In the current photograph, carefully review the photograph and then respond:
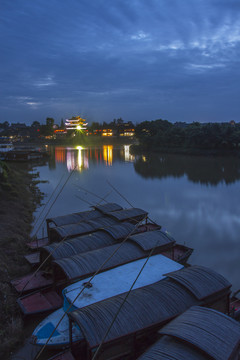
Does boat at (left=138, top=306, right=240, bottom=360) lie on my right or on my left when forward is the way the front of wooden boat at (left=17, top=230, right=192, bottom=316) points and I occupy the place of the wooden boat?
on my left

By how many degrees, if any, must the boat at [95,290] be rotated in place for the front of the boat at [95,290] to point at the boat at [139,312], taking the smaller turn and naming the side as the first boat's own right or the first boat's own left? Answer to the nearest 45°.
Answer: approximately 90° to the first boat's own left

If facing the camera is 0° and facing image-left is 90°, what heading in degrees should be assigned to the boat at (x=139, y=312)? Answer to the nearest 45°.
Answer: approximately 45°
